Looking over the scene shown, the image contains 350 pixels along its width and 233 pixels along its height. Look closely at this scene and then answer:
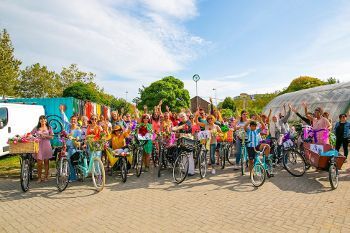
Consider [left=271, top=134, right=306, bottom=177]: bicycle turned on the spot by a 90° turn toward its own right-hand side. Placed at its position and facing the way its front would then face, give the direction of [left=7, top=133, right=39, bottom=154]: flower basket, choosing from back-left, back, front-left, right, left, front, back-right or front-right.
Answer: front

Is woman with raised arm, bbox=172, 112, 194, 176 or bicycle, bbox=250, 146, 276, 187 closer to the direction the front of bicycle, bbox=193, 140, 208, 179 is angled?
the bicycle

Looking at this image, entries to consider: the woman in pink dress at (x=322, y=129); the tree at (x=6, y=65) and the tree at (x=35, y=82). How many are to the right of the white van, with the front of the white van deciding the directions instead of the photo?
2

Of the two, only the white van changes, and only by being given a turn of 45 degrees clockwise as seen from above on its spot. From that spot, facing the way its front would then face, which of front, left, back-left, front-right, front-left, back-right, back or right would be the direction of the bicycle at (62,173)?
back-left

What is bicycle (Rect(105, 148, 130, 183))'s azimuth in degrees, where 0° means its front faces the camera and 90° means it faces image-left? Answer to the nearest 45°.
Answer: approximately 315°

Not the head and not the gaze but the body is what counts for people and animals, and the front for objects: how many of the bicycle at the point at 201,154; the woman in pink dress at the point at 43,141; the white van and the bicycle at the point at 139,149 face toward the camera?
3

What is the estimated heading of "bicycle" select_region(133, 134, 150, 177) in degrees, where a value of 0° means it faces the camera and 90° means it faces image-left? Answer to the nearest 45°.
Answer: approximately 0°
